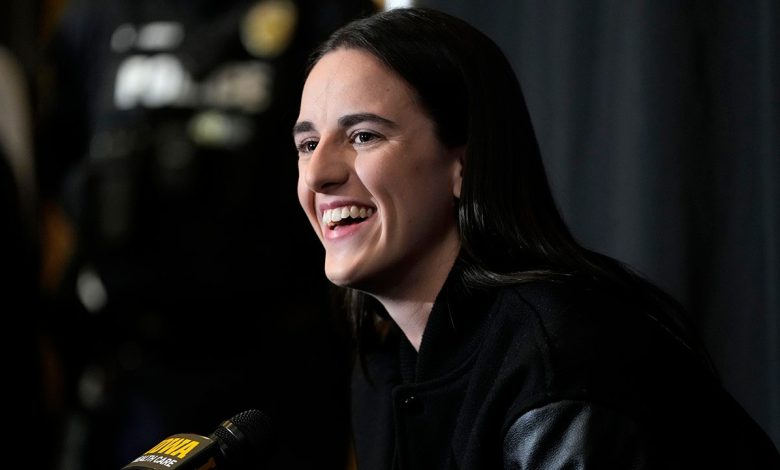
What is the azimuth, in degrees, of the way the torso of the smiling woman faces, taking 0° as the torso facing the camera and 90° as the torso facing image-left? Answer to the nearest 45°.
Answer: approximately 45°
